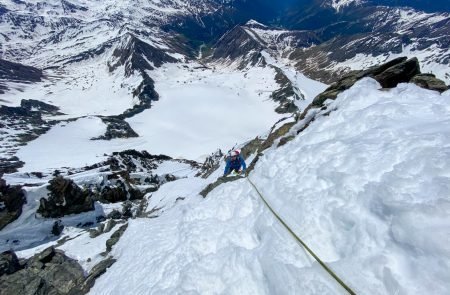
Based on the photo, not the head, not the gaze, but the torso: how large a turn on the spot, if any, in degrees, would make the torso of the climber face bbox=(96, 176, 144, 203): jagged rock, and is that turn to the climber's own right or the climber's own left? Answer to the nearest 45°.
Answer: approximately 135° to the climber's own right

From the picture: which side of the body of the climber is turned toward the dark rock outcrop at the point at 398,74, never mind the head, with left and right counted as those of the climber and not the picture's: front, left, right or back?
left

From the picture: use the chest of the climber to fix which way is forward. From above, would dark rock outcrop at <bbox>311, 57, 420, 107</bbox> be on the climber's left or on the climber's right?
on the climber's left

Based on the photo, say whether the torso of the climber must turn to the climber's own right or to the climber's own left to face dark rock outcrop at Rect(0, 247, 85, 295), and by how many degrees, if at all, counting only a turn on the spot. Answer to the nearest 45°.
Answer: approximately 90° to the climber's own right

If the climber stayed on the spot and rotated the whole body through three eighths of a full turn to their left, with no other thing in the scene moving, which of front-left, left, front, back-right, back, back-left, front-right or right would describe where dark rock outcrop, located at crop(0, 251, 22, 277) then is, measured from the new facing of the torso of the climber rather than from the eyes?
back-left

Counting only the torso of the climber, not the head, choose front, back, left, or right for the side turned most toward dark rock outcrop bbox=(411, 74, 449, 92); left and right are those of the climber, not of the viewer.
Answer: left
